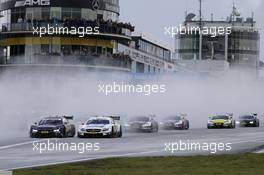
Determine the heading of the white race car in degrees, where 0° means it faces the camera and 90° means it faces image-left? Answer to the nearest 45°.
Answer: approximately 45°

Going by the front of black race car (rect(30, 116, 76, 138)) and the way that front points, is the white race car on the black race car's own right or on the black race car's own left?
on the black race car's own left

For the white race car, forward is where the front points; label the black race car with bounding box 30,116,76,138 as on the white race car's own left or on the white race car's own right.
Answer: on the white race car's own right

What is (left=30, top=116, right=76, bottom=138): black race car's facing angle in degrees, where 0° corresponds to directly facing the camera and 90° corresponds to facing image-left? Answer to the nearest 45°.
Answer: approximately 45°
